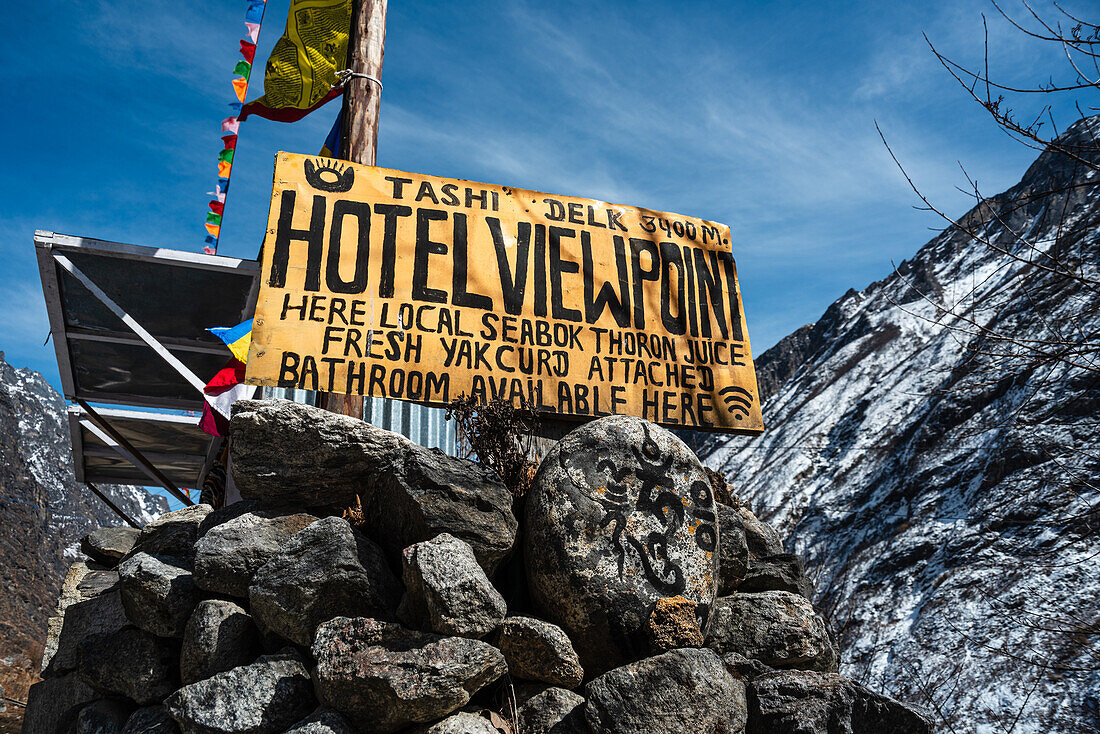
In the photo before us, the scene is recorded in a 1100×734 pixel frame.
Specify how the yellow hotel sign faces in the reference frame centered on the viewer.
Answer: facing the viewer

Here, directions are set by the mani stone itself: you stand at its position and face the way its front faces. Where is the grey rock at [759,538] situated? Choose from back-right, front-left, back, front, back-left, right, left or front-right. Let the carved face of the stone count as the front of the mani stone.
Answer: left

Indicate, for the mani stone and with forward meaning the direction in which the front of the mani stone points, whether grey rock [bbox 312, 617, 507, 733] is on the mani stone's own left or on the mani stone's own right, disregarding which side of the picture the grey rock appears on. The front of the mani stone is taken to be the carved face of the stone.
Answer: on the mani stone's own right

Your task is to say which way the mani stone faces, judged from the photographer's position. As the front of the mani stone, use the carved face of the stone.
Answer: facing the viewer and to the right of the viewer

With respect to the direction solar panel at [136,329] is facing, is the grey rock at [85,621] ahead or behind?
behind

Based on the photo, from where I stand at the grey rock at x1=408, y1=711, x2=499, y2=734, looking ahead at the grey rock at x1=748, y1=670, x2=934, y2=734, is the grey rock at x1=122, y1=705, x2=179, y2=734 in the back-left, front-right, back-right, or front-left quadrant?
back-left

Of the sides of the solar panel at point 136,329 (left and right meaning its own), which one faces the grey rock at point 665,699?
back

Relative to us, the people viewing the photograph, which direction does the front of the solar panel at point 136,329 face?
facing away from the viewer and to the left of the viewer

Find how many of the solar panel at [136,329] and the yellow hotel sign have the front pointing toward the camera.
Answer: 1

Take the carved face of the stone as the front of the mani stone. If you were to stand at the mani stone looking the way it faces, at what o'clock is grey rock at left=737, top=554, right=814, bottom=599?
The grey rock is roughly at 9 o'clock from the mani stone.

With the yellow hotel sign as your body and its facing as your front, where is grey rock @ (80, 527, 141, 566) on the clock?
The grey rock is roughly at 4 o'clock from the yellow hotel sign.
